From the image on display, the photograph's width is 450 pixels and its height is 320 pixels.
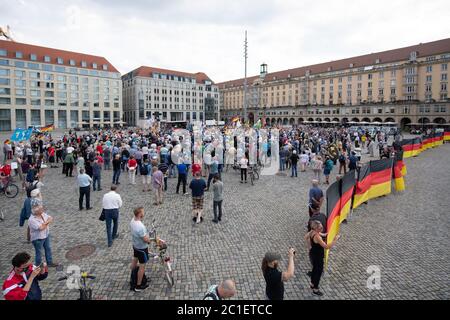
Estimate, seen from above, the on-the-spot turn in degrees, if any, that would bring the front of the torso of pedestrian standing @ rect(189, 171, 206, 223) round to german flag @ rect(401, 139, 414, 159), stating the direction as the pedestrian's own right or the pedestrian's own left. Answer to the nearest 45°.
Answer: approximately 45° to the pedestrian's own right

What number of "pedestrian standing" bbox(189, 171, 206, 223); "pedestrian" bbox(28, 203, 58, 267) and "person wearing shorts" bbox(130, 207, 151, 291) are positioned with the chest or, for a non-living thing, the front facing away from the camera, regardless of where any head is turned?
1

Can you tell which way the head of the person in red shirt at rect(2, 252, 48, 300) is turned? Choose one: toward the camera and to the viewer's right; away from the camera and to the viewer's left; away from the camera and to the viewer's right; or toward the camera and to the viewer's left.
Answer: toward the camera and to the viewer's right

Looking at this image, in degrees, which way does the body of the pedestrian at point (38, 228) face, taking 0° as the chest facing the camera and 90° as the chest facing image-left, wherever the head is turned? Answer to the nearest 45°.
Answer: approximately 315°

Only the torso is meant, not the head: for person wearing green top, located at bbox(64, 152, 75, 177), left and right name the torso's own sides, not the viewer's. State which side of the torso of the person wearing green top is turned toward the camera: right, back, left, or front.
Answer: back
